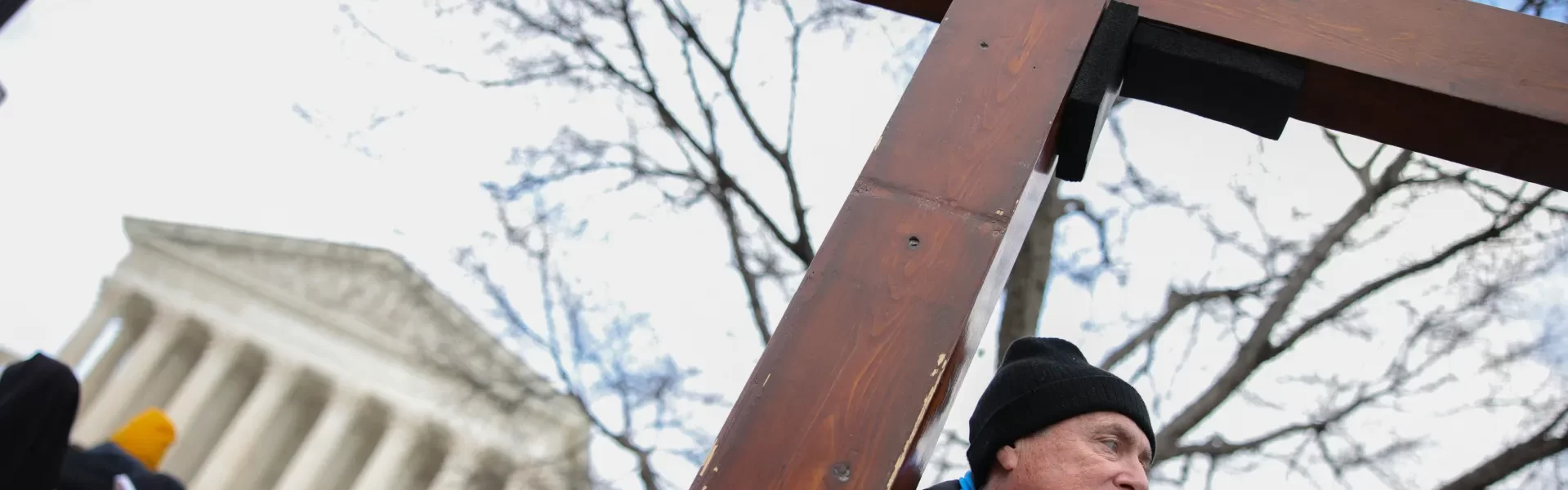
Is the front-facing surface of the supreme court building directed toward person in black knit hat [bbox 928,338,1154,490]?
yes

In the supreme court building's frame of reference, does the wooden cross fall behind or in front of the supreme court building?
in front

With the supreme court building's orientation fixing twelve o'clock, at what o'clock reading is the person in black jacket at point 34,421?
The person in black jacket is roughly at 12 o'clock from the supreme court building.

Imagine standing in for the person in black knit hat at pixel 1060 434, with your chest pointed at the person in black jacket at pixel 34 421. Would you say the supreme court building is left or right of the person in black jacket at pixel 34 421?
right

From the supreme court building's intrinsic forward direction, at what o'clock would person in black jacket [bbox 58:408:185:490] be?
The person in black jacket is roughly at 12 o'clock from the supreme court building.

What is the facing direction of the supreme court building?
toward the camera

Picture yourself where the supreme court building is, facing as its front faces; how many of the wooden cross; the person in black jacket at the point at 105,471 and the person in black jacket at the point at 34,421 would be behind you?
0

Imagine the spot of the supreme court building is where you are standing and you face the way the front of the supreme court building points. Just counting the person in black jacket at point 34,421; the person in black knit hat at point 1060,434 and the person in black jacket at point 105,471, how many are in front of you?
3
